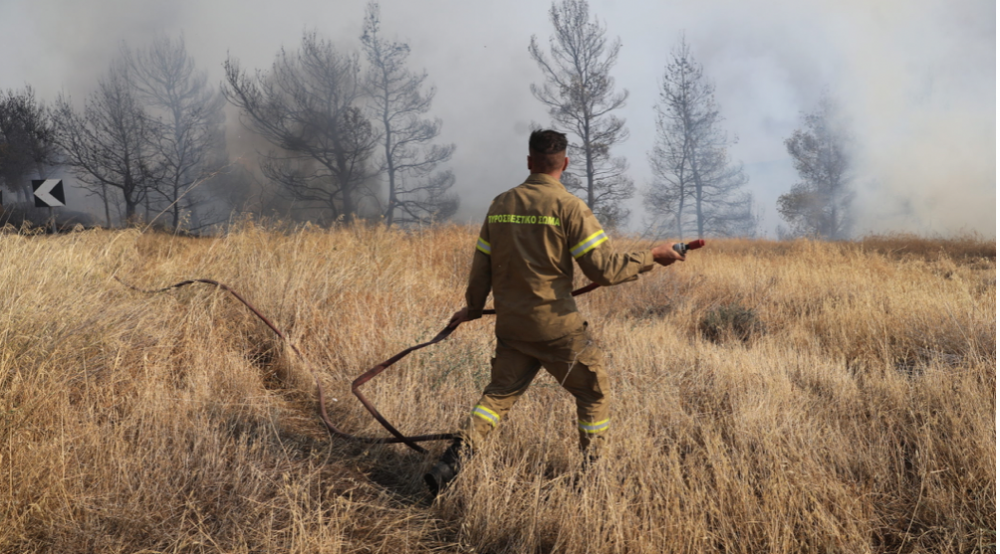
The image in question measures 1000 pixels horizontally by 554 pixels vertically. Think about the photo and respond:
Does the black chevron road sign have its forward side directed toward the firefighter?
yes

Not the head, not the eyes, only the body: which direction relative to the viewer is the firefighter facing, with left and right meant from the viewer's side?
facing away from the viewer and to the right of the viewer

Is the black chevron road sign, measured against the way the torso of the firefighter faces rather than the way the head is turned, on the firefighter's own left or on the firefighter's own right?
on the firefighter's own left

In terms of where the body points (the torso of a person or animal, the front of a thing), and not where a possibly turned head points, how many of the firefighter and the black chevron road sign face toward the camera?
1

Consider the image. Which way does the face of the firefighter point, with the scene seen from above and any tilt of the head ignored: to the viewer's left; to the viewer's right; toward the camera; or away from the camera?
away from the camera

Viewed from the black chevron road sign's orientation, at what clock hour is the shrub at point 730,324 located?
The shrub is roughly at 11 o'clock from the black chevron road sign.

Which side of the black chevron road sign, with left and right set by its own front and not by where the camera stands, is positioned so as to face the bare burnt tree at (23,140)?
back
